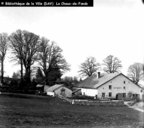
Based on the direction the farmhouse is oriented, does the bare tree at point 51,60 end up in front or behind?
behind

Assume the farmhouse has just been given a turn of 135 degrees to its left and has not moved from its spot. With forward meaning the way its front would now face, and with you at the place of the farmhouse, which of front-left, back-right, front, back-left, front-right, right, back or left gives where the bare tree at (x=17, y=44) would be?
back-left

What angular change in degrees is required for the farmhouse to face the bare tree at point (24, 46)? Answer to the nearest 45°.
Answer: approximately 90° to its right

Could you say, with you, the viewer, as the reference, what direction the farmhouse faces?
facing the viewer and to the right of the viewer
